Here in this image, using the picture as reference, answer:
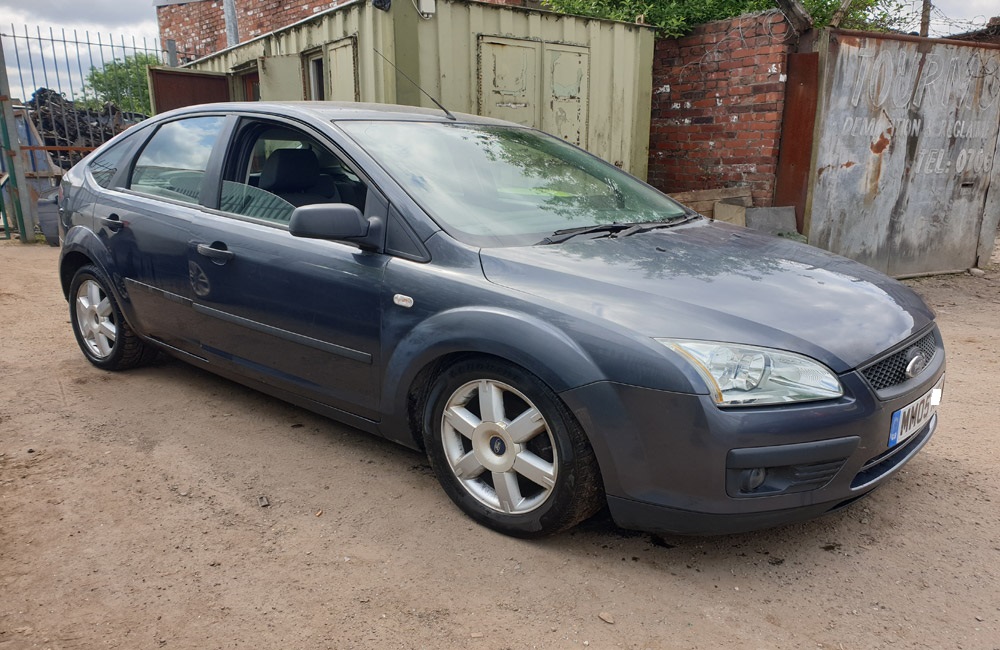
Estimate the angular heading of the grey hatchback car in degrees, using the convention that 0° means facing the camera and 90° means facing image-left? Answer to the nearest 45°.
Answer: approximately 315°

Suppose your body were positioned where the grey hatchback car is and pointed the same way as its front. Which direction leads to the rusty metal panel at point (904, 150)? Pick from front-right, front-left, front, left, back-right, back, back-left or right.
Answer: left

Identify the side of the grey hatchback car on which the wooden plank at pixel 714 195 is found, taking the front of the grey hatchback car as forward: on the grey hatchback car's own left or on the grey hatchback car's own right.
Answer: on the grey hatchback car's own left

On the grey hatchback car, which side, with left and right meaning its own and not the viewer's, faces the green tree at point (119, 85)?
back

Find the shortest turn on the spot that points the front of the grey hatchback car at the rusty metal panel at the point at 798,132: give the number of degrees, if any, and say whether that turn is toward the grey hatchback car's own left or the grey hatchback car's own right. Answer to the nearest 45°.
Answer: approximately 90° to the grey hatchback car's own left

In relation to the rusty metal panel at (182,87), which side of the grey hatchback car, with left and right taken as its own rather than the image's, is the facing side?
back
